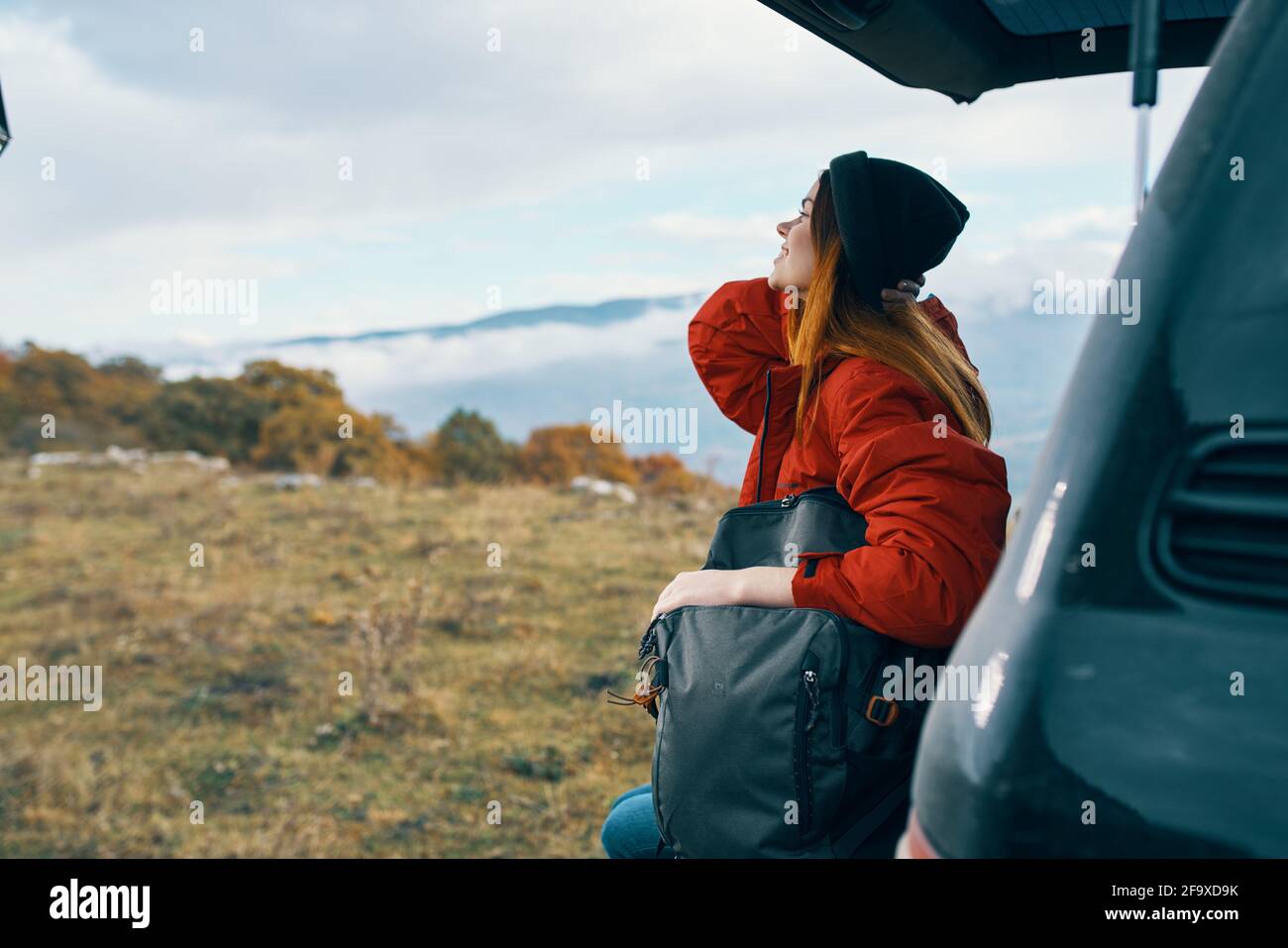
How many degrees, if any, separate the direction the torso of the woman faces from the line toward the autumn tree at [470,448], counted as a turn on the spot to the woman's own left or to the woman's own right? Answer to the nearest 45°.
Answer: approximately 90° to the woman's own right

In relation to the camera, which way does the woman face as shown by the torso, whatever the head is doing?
to the viewer's left

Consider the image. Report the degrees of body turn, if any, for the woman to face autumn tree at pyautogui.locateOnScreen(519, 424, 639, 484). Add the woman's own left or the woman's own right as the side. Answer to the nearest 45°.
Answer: approximately 90° to the woman's own right
